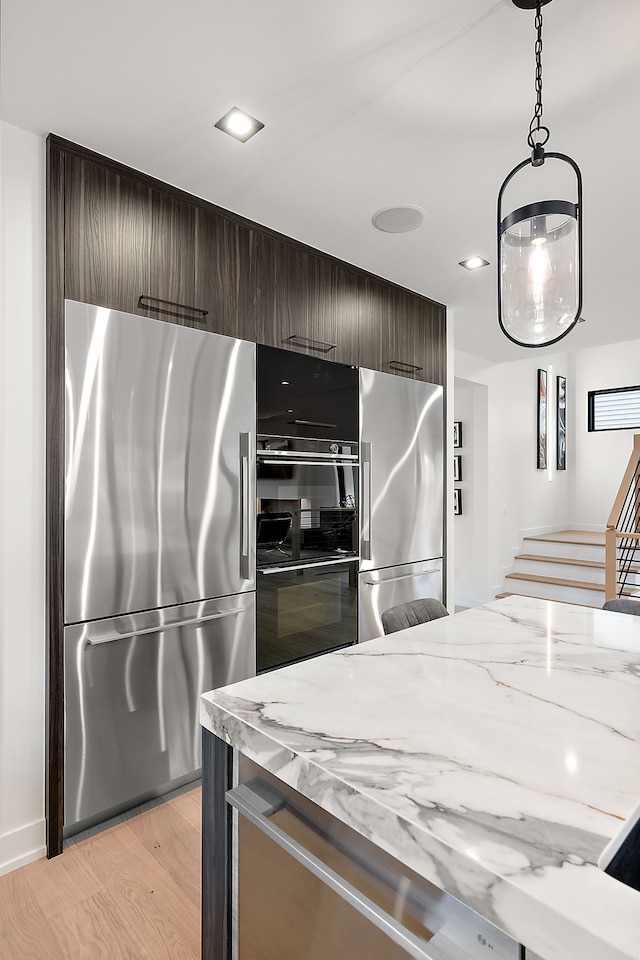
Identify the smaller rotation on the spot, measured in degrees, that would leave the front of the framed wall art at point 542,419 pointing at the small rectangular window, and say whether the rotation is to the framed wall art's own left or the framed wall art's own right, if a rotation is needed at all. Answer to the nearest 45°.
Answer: approximately 45° to the framed wall art's own left

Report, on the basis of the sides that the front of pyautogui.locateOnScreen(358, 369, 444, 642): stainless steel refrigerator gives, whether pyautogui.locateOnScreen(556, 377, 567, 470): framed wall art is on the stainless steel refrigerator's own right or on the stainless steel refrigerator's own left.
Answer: on the stainless steel refrigerator's own left

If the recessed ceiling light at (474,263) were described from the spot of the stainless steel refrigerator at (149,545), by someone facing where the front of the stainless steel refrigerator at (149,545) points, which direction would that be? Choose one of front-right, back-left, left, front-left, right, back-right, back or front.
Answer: front-left

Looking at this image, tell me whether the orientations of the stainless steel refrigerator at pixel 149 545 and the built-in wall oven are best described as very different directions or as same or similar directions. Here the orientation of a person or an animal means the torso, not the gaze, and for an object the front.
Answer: same or similar directions

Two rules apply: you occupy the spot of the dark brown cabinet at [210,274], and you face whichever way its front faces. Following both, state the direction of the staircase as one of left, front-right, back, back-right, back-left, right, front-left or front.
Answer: left

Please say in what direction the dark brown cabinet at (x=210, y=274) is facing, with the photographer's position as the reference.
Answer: facing the viewer and to the right of the viewer

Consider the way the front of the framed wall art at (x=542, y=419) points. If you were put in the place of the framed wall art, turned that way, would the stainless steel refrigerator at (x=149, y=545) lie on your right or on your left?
on your right

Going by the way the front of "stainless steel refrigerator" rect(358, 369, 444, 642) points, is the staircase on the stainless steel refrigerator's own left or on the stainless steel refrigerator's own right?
on the stainless steel refrigerator's own left
